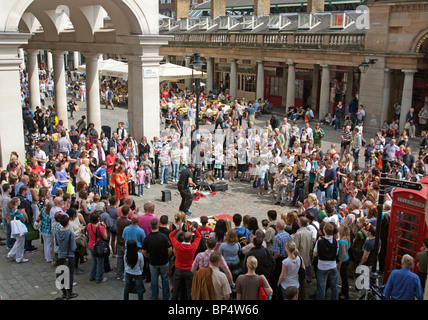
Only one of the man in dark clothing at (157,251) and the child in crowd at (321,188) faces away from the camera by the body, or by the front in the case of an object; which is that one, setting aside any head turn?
the man in dark clothing

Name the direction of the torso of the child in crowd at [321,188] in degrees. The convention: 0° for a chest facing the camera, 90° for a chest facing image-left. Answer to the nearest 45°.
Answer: approximately 90°

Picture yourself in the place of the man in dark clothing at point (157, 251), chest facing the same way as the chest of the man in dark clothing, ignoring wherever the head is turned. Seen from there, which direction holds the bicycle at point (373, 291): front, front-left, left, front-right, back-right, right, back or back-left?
right

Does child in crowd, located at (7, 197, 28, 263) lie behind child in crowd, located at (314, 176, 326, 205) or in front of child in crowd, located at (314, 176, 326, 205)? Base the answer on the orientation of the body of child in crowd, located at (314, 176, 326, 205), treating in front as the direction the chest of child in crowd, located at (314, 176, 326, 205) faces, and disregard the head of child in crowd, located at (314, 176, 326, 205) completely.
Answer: in front

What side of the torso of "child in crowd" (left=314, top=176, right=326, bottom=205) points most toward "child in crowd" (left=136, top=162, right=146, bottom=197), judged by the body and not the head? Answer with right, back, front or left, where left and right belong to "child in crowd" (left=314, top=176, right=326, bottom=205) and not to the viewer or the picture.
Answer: front

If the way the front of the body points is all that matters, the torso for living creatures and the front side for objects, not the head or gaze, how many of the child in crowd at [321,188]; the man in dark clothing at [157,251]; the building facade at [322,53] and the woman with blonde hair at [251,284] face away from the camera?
2

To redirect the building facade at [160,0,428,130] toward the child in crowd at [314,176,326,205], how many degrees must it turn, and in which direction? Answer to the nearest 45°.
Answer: approximately 45° to its left

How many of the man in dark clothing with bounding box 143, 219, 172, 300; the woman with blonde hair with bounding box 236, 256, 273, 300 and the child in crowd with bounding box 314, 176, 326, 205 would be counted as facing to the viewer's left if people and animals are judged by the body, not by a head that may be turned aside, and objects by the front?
1

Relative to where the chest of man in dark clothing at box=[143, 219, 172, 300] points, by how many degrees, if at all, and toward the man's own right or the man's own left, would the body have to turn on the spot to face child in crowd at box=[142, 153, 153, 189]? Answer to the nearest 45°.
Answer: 0° — they already face them

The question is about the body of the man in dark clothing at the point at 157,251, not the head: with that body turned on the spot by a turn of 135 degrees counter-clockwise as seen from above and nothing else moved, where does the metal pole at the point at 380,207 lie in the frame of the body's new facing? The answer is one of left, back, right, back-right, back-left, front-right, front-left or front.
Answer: back-left

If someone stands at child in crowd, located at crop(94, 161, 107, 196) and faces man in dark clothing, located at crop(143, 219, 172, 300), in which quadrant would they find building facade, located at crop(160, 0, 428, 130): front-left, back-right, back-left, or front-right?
back-left

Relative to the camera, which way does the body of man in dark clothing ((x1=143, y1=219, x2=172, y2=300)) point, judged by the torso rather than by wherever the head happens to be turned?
away from the camera

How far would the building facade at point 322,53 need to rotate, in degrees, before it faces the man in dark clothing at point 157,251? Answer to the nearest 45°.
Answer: approximately 45° to its left

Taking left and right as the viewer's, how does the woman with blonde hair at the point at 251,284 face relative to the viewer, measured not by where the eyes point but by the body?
facing away from the viewer

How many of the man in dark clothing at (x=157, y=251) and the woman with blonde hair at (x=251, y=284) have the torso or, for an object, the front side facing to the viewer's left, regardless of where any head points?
0

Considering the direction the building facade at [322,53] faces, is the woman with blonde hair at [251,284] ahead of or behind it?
ahead

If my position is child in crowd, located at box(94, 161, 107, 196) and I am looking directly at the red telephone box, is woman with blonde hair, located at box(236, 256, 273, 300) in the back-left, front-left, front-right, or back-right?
front-right

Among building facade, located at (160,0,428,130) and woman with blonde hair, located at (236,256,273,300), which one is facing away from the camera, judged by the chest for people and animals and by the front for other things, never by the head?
the woman with blonde hair

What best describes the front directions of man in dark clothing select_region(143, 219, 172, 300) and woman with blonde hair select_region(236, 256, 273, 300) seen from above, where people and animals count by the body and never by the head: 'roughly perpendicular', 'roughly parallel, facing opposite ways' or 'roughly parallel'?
roughly parallel

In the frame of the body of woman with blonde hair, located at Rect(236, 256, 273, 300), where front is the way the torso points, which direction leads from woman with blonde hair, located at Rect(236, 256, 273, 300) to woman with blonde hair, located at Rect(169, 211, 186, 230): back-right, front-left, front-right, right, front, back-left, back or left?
front-left
